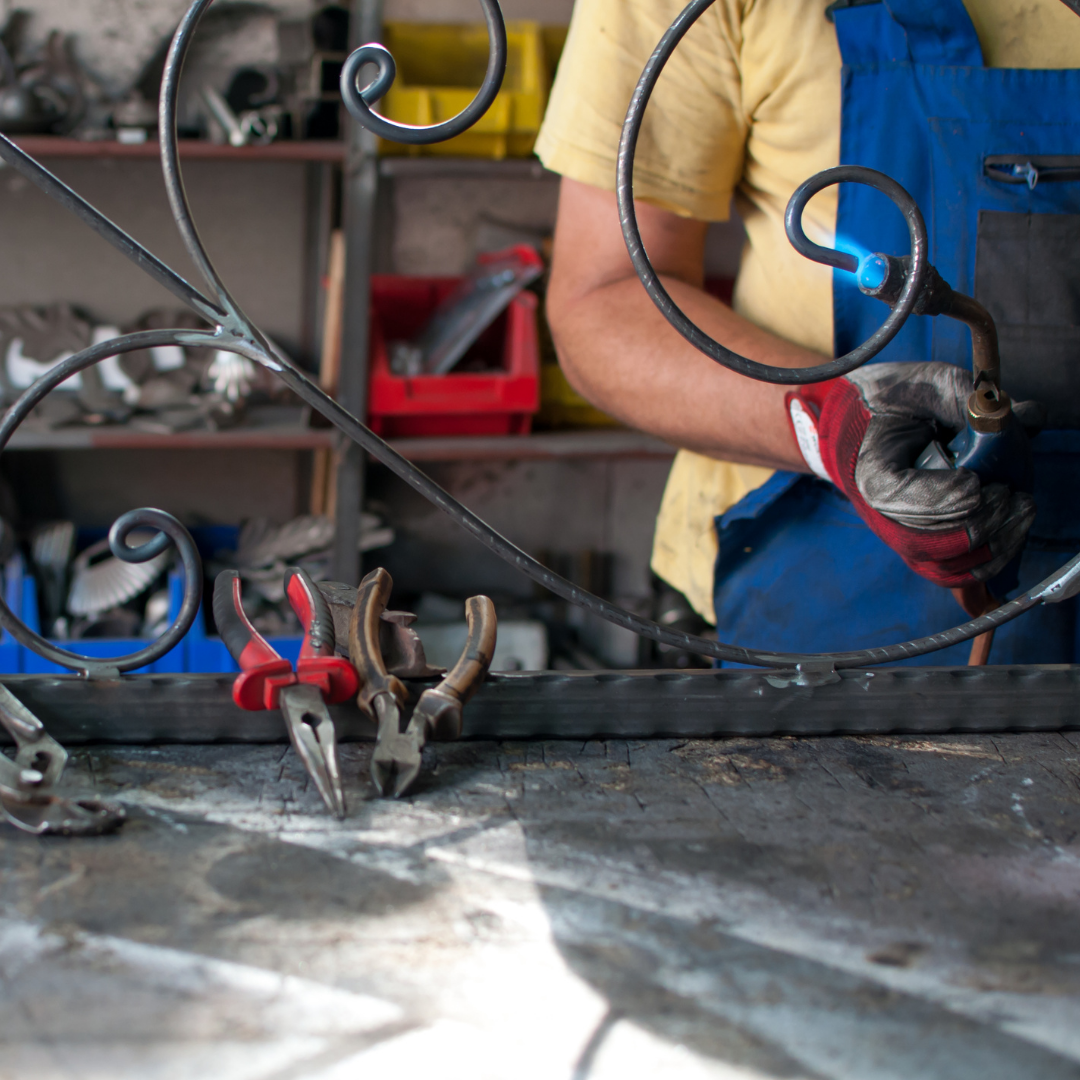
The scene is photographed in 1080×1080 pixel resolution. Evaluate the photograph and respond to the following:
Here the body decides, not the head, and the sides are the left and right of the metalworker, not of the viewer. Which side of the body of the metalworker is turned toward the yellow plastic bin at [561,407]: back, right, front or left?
back

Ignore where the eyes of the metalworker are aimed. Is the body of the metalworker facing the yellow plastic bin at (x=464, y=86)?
no

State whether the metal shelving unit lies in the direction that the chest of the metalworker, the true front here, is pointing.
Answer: no

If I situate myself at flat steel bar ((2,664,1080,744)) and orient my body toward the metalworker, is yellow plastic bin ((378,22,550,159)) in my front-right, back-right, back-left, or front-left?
front-left

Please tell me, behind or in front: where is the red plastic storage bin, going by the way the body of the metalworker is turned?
behind

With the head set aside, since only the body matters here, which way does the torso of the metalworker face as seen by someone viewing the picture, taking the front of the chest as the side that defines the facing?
toward the camera
